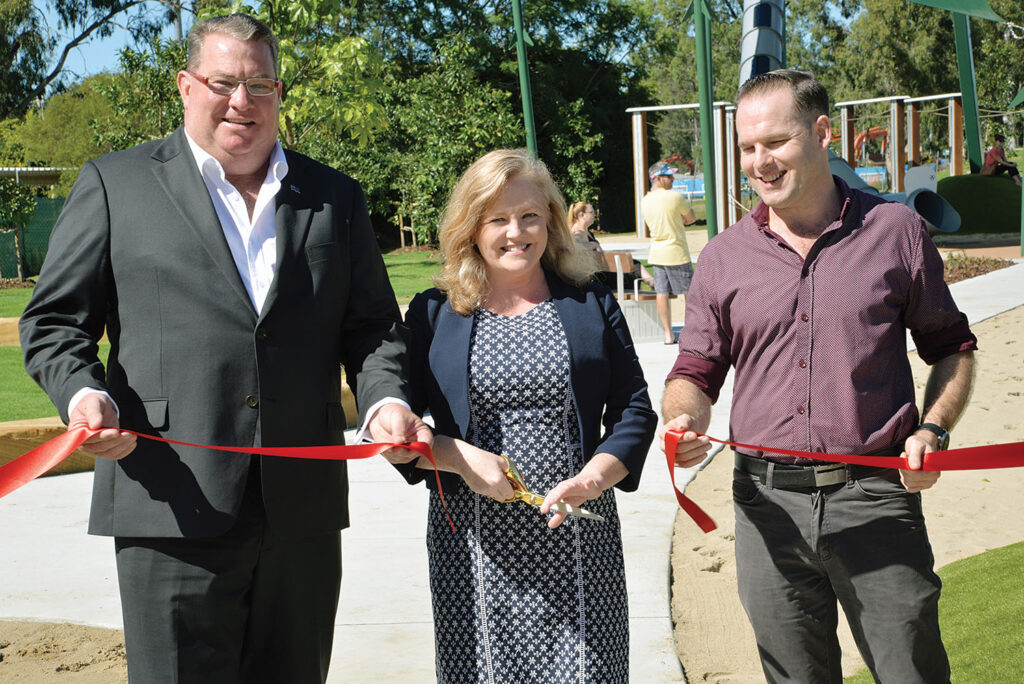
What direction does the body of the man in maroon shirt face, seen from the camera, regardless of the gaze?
toward the camera

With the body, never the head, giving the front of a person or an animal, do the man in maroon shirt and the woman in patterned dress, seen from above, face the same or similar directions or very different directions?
same or similar directions

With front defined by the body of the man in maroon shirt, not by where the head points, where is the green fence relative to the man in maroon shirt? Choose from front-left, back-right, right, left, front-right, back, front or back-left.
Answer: back-right

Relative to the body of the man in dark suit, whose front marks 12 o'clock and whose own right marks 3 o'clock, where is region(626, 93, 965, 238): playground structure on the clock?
The playground structure is roughly at 7 o'clock from the man in dark suit.

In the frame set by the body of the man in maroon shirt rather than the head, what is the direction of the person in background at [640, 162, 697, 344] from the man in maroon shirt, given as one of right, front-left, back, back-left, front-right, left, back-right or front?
back

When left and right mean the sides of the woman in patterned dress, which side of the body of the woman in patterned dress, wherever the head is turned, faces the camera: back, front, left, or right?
front

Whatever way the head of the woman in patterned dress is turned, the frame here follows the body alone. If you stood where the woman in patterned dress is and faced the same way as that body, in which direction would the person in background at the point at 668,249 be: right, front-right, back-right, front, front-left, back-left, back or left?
back

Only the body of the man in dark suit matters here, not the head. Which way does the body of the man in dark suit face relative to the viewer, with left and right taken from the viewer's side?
facing the viewer

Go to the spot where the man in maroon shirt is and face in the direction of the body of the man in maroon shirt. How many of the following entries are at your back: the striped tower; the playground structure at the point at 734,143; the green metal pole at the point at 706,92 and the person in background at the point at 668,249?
4

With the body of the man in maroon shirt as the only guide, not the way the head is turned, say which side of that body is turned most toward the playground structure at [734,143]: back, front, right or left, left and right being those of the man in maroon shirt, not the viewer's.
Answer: back

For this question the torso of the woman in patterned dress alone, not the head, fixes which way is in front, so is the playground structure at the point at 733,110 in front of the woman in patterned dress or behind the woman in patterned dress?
behind

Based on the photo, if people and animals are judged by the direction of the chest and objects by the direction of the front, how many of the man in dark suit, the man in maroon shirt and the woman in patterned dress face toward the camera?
3

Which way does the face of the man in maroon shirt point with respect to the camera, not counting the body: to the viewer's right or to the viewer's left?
to the viewer's left

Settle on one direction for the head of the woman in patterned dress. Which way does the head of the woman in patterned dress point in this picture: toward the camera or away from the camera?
toward the camera
